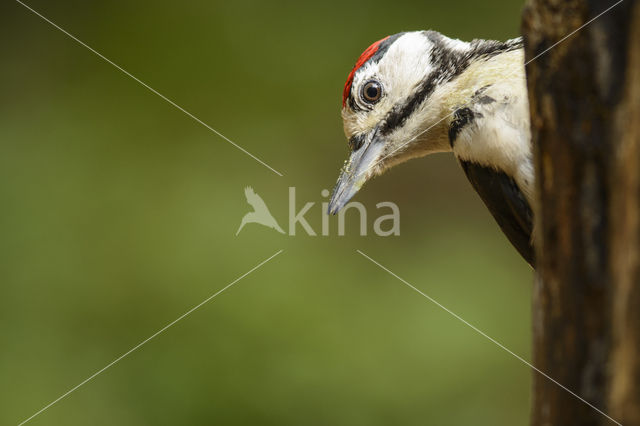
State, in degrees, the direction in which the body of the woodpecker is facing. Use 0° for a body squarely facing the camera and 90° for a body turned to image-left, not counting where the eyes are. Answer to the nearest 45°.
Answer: approximately 90°
